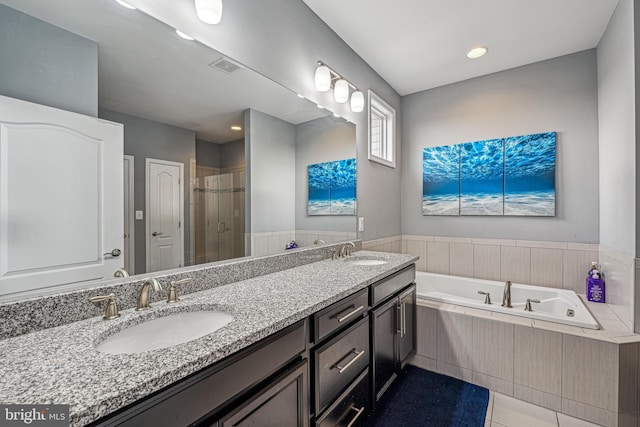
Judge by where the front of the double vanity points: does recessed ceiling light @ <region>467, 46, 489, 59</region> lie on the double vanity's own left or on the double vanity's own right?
on the double vanity's own left

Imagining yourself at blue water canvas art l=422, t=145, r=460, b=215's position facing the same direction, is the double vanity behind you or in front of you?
in front

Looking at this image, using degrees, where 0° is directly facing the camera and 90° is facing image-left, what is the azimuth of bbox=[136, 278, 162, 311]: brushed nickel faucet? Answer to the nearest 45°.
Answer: approximately 315°

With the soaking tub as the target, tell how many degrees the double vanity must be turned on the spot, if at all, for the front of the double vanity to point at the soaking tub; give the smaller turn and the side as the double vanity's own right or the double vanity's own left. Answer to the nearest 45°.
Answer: approximately 45° to the double vanity's own left

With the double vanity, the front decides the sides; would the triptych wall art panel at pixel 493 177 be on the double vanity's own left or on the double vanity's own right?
on the double vanity's own left

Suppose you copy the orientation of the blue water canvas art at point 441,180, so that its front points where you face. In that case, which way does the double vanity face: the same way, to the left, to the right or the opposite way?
to the left

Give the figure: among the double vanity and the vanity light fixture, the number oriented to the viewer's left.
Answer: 0

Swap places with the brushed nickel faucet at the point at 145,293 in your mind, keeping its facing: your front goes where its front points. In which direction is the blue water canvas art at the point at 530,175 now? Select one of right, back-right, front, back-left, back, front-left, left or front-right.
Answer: front-left

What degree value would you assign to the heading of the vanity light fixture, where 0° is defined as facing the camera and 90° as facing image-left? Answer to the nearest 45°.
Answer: approximately 315°
